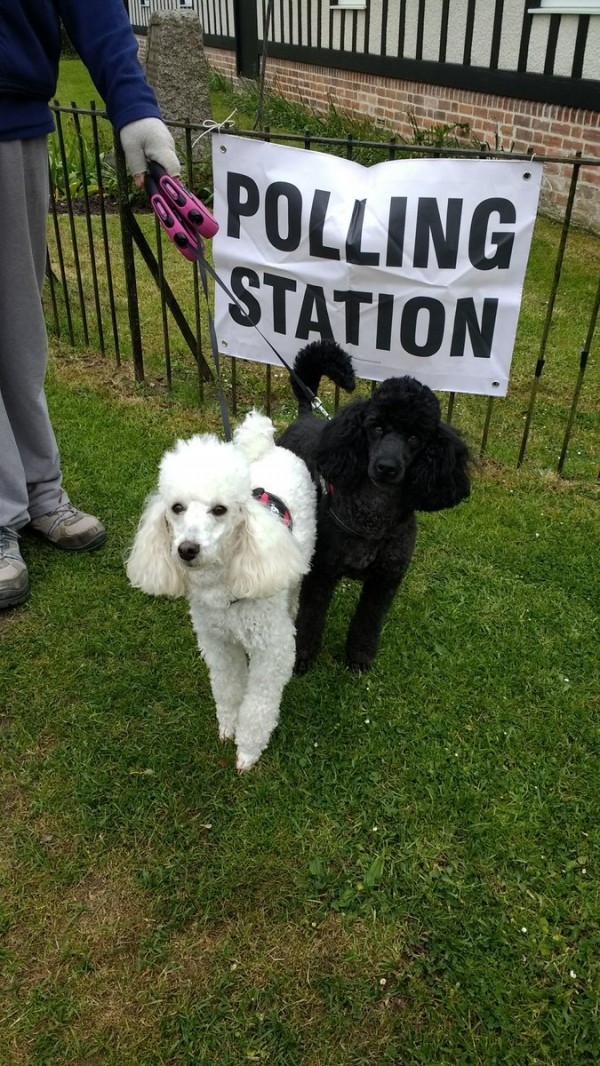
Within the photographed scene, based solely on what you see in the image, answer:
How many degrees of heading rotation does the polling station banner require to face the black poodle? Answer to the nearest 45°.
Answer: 0° — it already faces it

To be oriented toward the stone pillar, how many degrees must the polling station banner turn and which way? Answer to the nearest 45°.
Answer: approximately 180°

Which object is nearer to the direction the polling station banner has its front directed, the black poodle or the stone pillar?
the black poodle

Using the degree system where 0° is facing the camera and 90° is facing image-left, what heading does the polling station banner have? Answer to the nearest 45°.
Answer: approximately 0°

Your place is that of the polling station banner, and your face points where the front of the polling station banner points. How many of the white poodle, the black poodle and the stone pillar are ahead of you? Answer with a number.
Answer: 2
